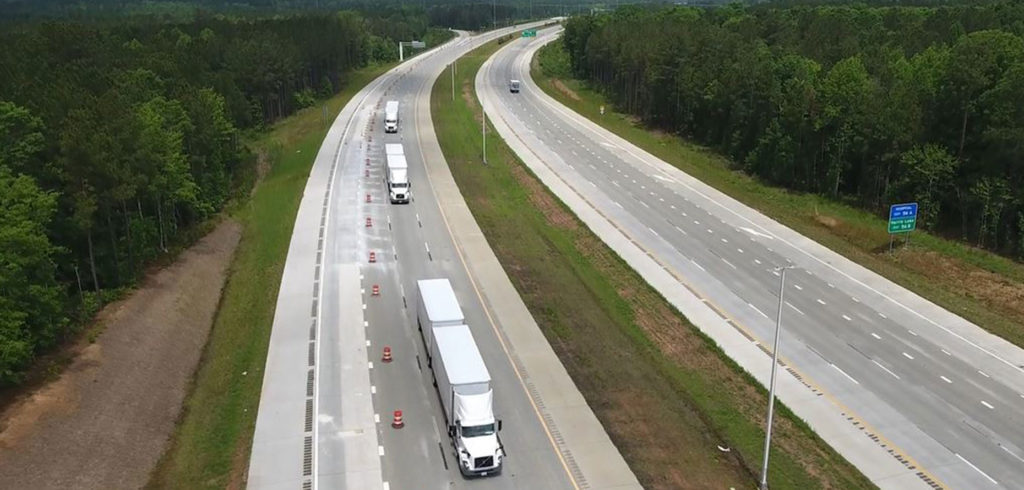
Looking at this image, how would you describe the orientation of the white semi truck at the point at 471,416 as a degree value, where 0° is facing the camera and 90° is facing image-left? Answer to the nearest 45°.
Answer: approximately 0°
